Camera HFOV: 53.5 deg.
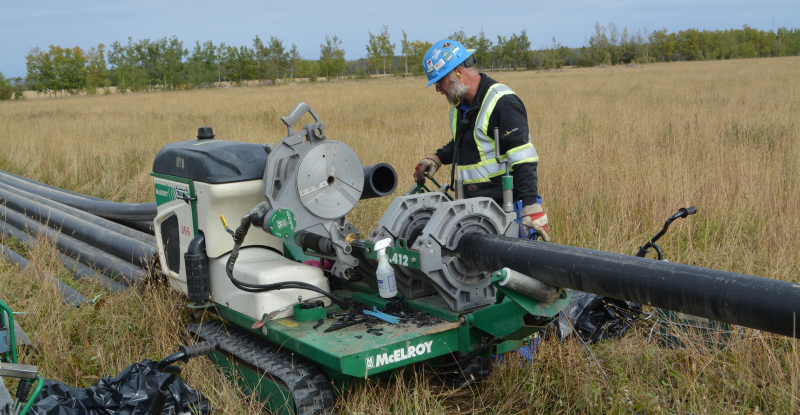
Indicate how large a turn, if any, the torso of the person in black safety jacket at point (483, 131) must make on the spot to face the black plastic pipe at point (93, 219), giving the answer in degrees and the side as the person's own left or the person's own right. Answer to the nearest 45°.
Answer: approximately 90° to the person's own right

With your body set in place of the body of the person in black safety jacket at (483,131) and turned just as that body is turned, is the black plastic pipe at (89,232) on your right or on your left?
on your right

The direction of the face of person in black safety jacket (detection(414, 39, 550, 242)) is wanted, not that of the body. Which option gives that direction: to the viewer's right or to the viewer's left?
to the viewer's left

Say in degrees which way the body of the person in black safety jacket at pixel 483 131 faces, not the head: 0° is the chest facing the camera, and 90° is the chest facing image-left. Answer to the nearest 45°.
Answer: approximately 45°

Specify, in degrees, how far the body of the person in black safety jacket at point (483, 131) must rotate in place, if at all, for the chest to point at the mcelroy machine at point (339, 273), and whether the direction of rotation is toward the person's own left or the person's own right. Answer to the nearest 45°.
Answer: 0° — they already face it

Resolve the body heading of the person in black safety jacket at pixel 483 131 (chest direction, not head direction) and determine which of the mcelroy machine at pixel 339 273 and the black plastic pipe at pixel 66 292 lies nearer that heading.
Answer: the mcelroy machine

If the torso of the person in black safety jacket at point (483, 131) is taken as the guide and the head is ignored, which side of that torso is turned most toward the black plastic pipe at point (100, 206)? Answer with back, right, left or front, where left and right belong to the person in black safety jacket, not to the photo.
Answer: right

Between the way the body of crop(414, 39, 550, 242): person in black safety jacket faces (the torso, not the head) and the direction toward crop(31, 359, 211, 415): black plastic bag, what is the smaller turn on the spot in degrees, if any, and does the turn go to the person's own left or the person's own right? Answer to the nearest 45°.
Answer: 0° — they already face it

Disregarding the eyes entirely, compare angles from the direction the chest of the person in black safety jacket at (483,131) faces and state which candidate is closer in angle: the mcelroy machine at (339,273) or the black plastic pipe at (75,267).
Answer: the mcelroy machine

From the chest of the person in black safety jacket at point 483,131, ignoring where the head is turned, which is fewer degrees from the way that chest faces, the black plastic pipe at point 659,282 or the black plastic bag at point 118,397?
the black plastic bag

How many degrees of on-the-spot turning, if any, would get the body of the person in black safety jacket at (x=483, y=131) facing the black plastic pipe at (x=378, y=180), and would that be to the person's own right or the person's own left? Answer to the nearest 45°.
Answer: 0° — they already face it

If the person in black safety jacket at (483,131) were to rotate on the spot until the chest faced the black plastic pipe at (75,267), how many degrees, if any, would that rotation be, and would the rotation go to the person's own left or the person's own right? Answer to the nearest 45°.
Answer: approximately 45° to the person's own right
